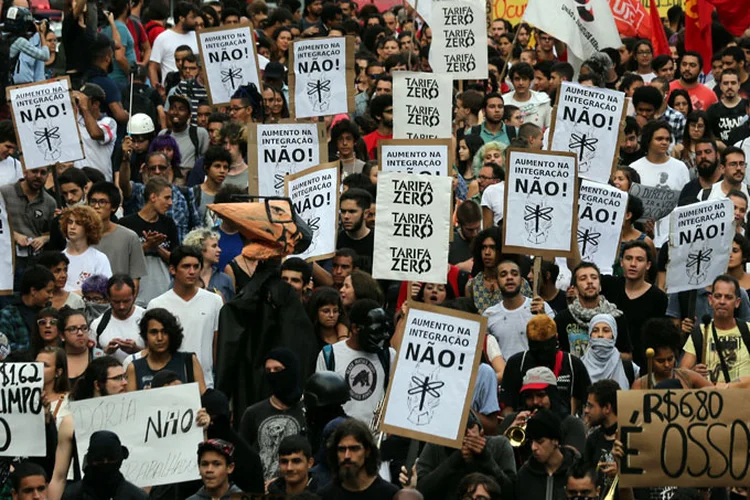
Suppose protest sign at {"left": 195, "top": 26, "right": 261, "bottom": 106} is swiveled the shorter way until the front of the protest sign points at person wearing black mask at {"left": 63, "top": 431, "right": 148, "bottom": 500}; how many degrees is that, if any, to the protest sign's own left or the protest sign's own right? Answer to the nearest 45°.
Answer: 0° — it already faces them

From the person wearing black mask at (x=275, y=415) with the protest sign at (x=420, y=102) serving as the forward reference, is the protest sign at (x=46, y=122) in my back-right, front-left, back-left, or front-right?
front-left

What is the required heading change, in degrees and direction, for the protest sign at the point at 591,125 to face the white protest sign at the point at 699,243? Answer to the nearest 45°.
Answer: approximately 45° to its left

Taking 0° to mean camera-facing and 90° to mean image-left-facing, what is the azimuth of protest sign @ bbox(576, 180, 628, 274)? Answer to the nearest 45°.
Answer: approximately 0°

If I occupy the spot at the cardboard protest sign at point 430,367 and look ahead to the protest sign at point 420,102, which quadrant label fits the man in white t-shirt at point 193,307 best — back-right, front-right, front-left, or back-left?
front-left

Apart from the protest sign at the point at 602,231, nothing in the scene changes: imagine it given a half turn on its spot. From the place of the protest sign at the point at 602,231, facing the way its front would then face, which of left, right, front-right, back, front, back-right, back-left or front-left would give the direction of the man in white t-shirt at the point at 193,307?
back-left

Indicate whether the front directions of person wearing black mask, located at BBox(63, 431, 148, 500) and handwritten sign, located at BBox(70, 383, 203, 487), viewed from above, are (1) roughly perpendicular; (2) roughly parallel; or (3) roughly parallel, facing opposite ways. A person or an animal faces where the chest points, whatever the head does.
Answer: roughly parallel

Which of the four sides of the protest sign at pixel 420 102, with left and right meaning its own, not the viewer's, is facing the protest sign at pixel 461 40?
back

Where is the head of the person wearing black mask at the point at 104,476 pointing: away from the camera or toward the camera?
toward the camera

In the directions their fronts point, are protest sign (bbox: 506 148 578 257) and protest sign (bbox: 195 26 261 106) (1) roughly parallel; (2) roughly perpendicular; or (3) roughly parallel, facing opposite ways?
roughly parallel

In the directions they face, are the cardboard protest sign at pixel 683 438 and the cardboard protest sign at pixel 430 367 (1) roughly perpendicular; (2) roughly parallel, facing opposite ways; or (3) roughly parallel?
roughly parallel

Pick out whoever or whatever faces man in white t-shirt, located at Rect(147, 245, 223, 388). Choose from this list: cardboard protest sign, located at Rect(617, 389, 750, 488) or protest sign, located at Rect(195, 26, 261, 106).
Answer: the protest sign

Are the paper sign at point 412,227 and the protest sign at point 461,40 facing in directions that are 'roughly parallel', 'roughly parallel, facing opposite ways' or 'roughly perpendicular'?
roughly parallel

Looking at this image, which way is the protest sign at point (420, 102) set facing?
toward the camera

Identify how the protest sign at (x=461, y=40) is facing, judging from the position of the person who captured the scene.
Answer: facing the viewer

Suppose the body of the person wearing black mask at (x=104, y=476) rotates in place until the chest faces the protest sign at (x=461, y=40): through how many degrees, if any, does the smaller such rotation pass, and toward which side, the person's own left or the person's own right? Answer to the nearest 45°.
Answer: approximately 135° to the person's own left

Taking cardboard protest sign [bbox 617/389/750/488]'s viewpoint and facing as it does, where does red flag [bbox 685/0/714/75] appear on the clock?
The red flag is roughly at 6 o'clock from the cardboard protest sign.

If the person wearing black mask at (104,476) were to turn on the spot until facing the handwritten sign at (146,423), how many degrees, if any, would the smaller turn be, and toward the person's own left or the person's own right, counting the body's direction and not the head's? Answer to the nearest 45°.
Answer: approximately 135° to the person's own left
